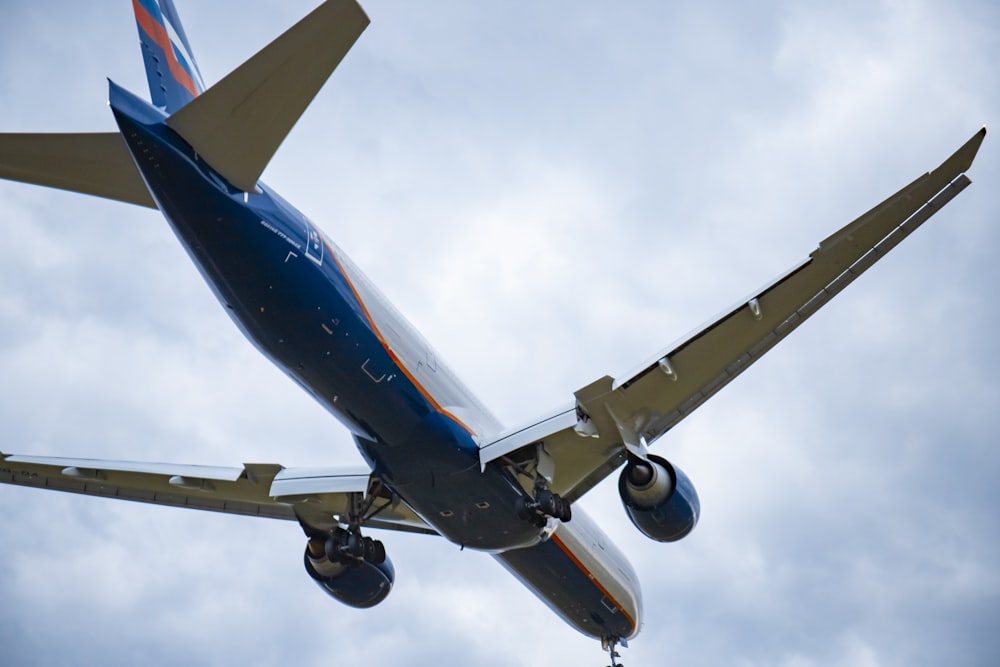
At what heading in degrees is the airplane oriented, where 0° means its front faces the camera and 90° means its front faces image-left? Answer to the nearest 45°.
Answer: approximately 225°
